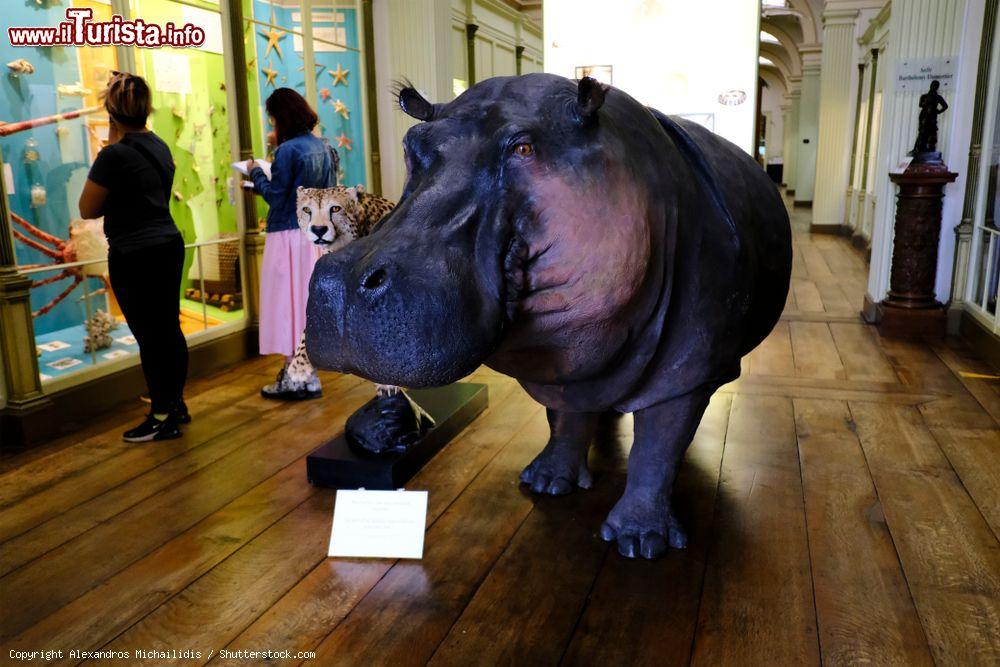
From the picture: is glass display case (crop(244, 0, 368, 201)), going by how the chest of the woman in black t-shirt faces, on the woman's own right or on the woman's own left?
on the woman's own right

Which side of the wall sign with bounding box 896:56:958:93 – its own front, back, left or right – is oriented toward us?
front

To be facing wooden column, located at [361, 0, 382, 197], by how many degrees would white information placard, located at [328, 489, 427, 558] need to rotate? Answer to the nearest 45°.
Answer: approximately 180°

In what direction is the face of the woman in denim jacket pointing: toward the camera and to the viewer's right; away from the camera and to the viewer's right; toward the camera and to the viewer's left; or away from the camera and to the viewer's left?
away from the camera and to the viewer's left

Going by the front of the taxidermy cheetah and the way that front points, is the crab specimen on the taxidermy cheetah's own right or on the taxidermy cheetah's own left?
on the taxidermy cheetah's own right

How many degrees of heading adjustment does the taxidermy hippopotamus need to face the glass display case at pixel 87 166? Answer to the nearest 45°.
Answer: approximately 90° to its right

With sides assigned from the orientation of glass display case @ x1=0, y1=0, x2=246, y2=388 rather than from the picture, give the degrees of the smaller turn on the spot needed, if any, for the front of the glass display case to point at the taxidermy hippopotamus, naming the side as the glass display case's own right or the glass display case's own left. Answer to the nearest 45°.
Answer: approximately 45° to the glass display case's own right

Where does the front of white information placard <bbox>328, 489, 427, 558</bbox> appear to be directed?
toward the camera

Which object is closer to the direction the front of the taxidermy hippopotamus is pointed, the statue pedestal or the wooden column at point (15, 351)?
the wooden column

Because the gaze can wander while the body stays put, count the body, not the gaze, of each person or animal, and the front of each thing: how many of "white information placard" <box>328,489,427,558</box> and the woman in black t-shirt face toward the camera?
1

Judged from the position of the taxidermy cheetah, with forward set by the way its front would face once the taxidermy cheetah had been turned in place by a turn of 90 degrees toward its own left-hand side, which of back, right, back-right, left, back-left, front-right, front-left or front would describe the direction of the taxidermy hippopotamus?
front-right

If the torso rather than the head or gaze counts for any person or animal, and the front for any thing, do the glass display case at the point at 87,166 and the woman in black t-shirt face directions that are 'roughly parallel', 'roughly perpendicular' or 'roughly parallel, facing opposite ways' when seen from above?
roughly parallel, facing opposite ways

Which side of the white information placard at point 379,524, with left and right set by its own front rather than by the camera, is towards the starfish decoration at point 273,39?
back
